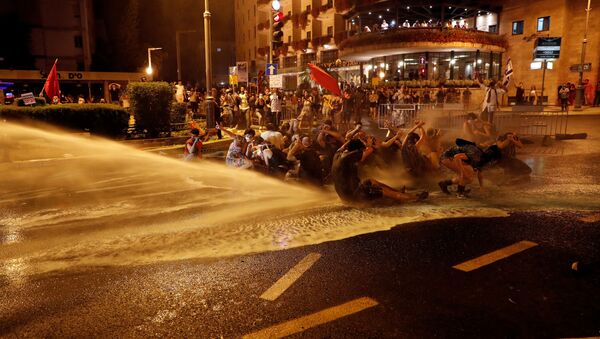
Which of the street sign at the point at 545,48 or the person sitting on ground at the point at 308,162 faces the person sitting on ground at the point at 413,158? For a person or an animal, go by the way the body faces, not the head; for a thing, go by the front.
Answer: the street sign

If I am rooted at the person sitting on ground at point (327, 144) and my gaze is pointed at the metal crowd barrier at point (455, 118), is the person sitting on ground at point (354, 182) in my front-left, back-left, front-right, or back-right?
back-right

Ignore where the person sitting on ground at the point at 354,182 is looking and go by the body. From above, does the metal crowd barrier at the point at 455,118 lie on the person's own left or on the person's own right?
on the person's own left

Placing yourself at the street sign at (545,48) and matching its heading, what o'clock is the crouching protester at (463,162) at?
The crouching protester is roughly at 12 o'clock from the street sign.

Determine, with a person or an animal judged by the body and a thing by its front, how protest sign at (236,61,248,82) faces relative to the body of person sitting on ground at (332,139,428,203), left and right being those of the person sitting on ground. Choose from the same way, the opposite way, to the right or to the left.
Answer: to the right

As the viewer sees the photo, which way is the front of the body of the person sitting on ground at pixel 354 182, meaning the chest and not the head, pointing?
to the viewer's right

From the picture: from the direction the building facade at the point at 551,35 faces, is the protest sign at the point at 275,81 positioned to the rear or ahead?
ahead

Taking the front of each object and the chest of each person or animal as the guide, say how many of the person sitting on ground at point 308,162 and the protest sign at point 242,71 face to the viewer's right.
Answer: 0

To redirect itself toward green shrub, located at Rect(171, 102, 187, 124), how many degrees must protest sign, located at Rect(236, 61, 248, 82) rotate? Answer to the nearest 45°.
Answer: approximately 45° to its right

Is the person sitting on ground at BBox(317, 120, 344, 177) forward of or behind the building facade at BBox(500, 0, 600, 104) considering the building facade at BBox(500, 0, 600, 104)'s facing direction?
forward

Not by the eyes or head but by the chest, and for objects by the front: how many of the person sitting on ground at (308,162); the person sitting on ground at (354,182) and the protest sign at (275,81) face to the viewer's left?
1

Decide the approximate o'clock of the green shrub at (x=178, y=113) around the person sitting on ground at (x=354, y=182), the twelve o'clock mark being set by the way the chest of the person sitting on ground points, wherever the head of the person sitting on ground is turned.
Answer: The green shrub is roughly at 8 o'clock from the person sitting on ground.

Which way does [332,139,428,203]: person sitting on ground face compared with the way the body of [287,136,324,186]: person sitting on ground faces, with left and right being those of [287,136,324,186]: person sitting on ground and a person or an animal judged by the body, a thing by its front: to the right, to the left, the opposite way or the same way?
the opposite way
